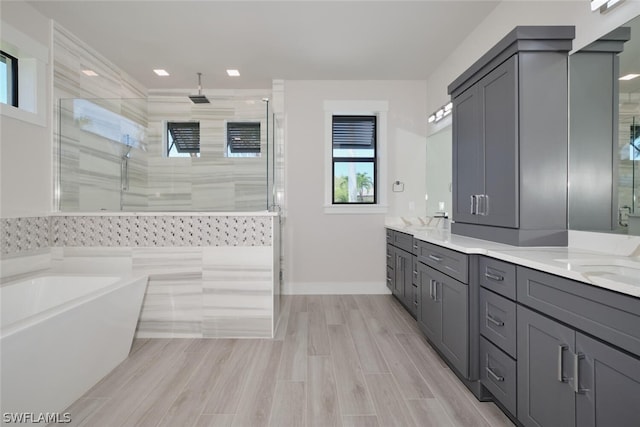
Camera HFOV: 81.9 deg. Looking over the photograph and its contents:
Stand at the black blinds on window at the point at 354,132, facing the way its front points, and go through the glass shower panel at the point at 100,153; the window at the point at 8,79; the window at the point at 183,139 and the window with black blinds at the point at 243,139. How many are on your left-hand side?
0

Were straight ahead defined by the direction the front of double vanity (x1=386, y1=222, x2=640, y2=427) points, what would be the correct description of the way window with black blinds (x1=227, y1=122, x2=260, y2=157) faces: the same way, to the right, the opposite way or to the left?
to the left

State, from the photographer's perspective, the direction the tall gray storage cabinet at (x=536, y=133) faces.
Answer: facing the viewer and to the left of the viewer

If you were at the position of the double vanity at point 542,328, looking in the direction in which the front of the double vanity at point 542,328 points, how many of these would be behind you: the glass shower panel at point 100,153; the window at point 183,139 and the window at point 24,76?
0

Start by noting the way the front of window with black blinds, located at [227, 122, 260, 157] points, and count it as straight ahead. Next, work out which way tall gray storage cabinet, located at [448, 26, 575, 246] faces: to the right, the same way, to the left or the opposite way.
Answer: to the right

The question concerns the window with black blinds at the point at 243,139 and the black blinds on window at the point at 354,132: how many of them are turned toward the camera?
2

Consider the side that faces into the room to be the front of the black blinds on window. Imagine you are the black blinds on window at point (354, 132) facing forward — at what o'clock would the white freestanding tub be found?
The white freestanding tub is roughly at 1 o'clock from the black blinds on window.

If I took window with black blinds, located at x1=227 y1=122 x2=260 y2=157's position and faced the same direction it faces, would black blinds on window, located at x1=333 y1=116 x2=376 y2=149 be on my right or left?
on my left

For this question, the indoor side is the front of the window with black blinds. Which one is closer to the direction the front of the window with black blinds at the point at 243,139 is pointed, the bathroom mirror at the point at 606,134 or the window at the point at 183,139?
the bathroom mirror

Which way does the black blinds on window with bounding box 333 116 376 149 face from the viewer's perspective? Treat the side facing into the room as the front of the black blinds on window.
toward the camera

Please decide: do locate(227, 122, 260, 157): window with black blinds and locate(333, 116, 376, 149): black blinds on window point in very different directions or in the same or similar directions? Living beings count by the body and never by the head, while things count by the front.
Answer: same or similar directions

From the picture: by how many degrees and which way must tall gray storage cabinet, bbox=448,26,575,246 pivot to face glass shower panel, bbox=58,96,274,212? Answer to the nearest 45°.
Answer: approximately 45° to its right

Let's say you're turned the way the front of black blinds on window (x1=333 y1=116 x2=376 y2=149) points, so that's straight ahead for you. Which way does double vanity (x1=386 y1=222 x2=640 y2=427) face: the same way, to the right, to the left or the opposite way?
to the right

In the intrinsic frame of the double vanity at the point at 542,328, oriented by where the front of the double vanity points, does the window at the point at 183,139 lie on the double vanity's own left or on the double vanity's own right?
on the double vanity's own right

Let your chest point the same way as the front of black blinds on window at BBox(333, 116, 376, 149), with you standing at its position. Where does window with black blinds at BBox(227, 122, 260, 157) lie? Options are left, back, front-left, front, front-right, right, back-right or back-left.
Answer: front-right
